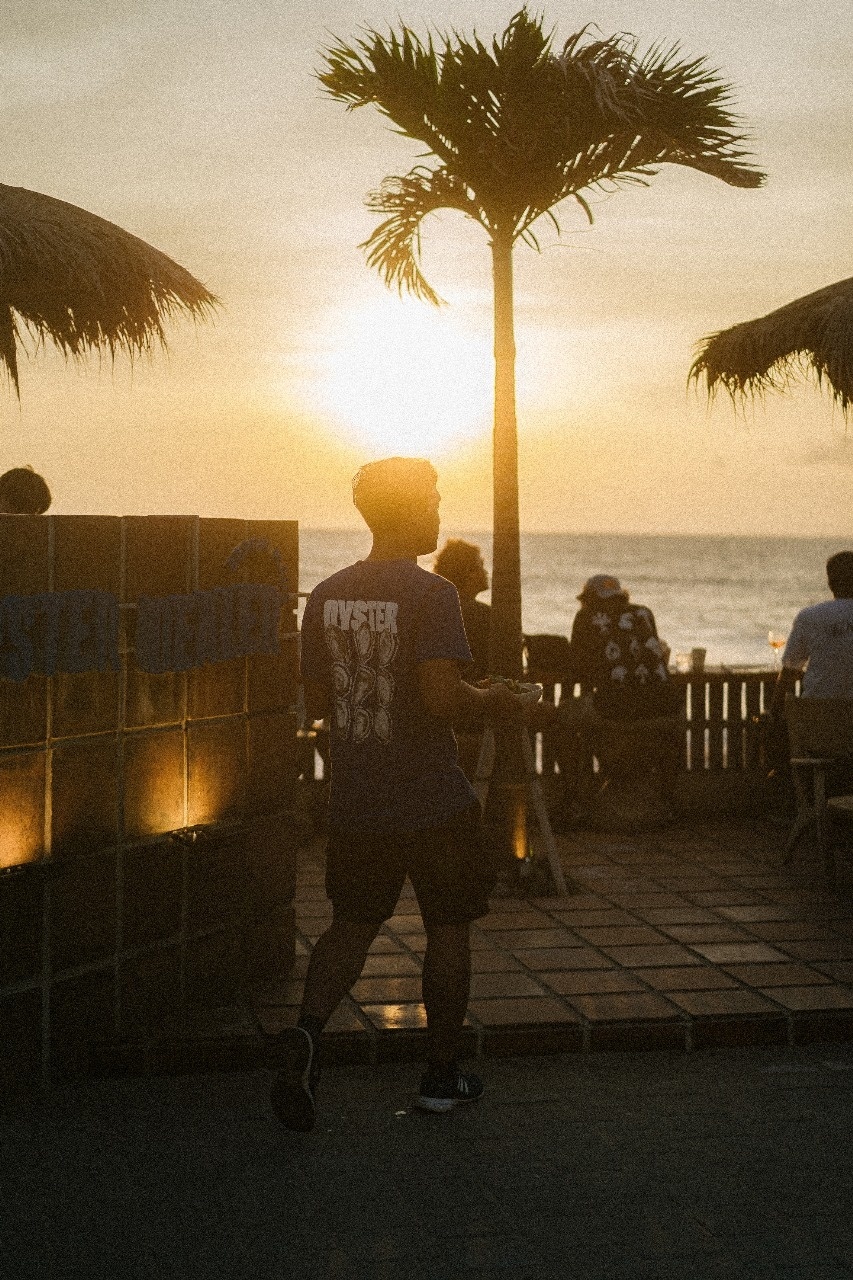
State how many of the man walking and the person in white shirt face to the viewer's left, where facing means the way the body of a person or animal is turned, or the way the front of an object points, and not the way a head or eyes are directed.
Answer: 0

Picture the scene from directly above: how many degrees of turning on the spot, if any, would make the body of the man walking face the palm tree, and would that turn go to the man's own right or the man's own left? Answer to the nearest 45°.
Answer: approximately 45° to the man's own left

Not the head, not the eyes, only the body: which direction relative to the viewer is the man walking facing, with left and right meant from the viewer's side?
facing away from the viewer and to the right of the viewer

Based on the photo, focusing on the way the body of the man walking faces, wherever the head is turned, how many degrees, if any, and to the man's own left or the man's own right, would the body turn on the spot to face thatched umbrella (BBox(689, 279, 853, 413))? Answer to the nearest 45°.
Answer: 0° — they already face it

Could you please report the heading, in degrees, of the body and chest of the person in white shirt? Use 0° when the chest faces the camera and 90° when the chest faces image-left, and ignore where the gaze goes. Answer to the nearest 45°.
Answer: approximately 180°

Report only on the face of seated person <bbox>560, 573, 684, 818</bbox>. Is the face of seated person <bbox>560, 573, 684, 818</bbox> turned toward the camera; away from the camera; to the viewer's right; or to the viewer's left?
away from the camera

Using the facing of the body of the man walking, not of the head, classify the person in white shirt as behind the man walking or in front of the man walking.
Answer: in front

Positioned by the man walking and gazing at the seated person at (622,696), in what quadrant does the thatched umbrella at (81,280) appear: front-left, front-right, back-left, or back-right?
front-left

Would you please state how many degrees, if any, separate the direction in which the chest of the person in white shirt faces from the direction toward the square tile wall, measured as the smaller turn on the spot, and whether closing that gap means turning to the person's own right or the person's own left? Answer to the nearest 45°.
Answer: approximately 135° to the person's own left

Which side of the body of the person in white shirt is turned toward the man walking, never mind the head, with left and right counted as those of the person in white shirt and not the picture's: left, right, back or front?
back

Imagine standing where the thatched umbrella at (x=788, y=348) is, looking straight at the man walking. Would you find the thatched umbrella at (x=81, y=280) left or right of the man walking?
right

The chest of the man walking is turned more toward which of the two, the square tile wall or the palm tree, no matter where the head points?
the palm tree

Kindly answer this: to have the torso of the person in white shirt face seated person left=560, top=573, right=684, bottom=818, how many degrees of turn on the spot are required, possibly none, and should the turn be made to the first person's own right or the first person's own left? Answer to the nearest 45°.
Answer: approximately 45° to the first person's own left

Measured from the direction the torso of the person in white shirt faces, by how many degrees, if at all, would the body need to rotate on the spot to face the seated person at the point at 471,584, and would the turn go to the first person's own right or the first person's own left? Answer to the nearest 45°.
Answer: approximately 135° to the first person's own left

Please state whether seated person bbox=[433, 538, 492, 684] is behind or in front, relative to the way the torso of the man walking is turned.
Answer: in front
